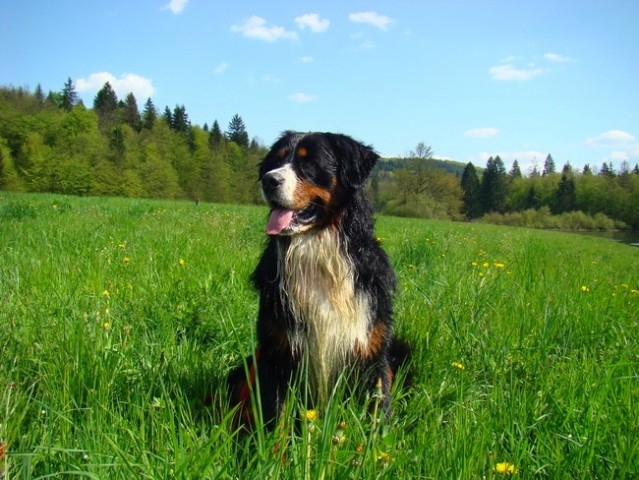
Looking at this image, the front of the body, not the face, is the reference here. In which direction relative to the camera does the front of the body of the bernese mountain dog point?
toward the camera

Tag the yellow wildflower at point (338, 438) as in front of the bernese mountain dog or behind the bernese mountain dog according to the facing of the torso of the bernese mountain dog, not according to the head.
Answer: in front

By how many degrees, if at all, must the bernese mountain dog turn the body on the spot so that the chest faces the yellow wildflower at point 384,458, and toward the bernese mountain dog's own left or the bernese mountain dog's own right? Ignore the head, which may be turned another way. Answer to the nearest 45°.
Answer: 0° — it already faces it

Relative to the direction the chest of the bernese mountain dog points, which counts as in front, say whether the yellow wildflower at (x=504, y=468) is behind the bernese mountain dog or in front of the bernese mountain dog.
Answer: in front
